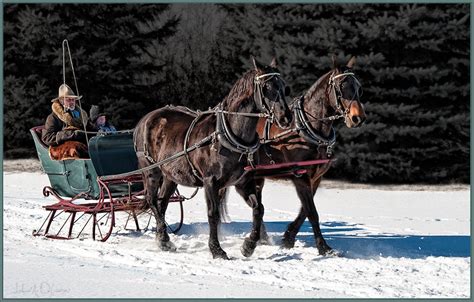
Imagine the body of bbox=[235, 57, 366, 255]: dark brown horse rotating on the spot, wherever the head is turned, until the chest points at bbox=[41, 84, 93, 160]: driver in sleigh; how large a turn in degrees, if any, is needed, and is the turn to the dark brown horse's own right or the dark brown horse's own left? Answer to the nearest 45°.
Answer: approximately 135° to the dark brown horse's own right

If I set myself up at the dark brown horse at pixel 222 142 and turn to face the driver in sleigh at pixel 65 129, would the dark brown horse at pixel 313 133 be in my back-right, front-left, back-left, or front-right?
back-right

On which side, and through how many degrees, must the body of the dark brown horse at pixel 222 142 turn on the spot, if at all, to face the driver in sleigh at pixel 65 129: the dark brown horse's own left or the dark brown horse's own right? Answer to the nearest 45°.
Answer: approximately 180°

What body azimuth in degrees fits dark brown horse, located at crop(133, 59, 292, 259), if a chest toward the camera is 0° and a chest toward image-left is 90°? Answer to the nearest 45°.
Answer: approximately 315°

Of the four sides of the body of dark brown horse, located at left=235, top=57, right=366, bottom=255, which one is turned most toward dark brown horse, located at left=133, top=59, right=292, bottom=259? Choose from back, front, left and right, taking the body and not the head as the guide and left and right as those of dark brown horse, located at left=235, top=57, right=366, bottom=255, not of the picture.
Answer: right

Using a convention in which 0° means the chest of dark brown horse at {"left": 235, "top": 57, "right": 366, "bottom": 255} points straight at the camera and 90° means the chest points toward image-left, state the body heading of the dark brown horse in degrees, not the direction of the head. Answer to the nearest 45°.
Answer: approximately 315°

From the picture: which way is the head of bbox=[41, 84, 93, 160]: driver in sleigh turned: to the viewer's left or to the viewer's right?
to the viewer's right

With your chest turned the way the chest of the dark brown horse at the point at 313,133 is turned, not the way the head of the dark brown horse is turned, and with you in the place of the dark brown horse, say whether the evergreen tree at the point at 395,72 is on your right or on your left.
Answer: on your left
